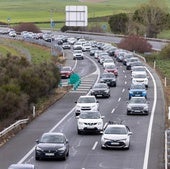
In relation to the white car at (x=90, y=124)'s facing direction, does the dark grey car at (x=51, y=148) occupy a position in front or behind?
in front

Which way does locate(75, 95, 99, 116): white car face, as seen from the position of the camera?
facing the viewer

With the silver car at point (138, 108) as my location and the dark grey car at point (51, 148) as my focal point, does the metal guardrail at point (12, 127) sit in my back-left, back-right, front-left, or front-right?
front-right

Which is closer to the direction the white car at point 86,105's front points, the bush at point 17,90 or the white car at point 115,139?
the white car at point 115,139

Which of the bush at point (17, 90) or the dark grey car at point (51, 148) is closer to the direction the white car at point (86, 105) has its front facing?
the dark grey car

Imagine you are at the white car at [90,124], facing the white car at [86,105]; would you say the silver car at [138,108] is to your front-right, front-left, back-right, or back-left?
front-right

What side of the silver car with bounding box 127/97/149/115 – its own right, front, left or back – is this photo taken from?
front

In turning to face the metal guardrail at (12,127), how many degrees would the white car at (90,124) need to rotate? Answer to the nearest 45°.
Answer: approximately 90° to its right

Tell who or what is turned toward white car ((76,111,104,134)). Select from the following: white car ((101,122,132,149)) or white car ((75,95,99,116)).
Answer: white car ((75,95,99,116))

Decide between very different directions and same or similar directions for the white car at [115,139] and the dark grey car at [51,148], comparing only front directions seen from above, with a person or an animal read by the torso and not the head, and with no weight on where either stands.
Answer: same or similar directions

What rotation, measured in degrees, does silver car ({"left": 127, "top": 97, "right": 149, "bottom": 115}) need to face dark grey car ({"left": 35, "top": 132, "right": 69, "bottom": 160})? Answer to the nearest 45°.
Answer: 0° — it already faces it

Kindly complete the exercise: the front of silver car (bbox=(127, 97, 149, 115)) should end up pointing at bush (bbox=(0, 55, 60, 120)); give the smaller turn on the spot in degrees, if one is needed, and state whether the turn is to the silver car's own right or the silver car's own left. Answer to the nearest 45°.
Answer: approximately 90° to the silver car's own right
